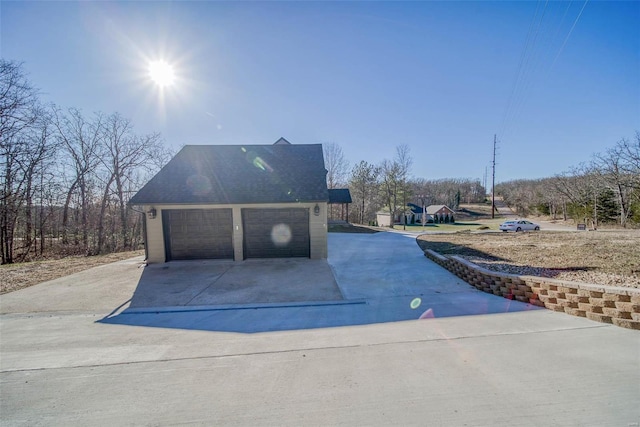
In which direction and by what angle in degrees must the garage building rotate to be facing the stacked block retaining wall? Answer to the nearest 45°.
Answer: approximately 45° to its left

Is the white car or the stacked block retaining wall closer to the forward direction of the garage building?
the stacked block retaining wall

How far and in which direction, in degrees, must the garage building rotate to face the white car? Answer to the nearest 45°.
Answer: approximately 90° to its left

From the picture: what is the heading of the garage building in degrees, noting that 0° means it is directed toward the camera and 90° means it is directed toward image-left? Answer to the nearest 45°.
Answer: approximately 0°

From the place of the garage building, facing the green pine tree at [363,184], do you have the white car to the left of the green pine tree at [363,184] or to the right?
right

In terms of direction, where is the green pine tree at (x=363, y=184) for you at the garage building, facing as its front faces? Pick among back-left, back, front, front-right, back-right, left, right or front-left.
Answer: back-left

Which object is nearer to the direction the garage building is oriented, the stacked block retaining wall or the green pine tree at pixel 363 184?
the stacked block retaining wall

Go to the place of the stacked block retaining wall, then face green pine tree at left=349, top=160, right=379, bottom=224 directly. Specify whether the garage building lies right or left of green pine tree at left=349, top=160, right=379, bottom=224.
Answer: left
